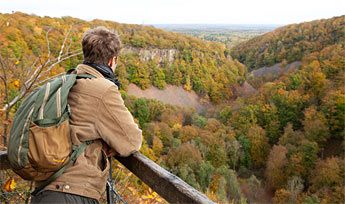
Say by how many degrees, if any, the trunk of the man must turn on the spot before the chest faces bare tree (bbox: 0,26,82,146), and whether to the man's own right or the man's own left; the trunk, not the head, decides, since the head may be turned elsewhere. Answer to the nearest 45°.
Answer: approximately 45° to the man's own left

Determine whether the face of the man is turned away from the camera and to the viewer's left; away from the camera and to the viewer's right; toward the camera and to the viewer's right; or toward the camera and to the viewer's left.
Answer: away from the camera and to the viewer's right

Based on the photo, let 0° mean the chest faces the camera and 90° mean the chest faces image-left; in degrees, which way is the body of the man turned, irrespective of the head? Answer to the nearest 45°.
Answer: approximately 225°
